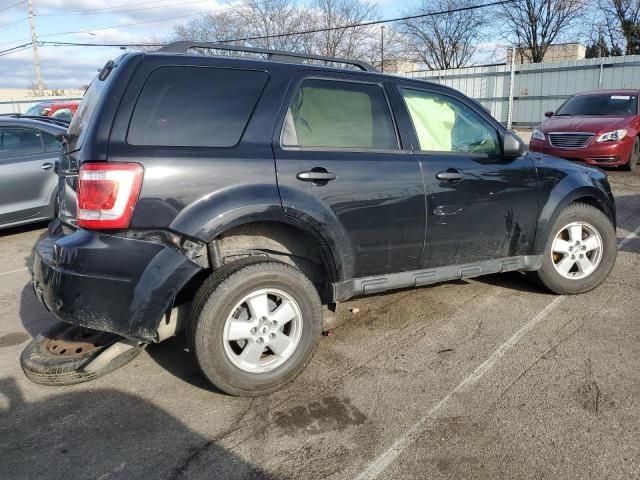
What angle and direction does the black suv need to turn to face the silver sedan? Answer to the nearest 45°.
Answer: approximately 90° to its left

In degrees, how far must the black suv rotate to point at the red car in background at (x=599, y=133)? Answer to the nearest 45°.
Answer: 0° — it already faces it

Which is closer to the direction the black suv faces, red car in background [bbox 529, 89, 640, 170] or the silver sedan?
the red car in background

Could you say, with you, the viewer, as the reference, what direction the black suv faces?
facing away from the viewer and to the right of the viewer

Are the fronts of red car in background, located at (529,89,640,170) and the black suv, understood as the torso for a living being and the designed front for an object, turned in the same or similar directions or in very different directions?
very different directions

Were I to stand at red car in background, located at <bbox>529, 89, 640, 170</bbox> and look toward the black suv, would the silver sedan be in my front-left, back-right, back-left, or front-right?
front-right

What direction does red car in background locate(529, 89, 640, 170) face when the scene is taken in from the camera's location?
facing the viewer and to the left of the viewer

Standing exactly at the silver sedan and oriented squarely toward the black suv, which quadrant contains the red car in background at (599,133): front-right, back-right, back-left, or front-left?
front-left

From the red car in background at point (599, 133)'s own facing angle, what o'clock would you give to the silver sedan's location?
The silver sedan is roughly at 12 o'clock from the red car in background.

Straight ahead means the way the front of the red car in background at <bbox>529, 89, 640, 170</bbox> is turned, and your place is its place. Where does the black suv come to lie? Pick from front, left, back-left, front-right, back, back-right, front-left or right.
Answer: front-left
